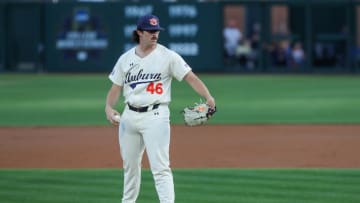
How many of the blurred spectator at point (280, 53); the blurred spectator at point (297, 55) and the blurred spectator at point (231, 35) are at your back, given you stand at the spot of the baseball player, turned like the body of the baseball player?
3

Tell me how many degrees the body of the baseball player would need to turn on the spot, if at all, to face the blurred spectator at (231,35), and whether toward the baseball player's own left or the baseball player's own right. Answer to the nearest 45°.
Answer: approximately 180°

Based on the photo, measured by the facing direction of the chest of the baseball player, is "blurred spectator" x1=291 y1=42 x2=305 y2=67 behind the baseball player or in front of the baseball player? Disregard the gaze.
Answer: behind

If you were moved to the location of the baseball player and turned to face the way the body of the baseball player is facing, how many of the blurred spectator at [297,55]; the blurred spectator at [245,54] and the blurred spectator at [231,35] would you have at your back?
3

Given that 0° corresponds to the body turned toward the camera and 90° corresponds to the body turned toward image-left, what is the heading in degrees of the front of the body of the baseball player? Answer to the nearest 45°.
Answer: approximately 0°

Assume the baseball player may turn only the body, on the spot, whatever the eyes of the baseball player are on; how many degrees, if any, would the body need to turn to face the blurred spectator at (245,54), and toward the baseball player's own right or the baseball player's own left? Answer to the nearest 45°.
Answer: approximately 180°

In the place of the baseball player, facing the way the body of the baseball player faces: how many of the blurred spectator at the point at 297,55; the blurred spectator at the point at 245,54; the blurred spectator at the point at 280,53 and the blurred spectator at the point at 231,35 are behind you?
4
